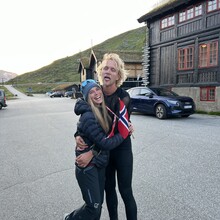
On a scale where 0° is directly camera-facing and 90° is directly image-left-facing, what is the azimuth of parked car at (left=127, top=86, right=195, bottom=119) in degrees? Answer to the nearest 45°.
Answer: approximately 315°

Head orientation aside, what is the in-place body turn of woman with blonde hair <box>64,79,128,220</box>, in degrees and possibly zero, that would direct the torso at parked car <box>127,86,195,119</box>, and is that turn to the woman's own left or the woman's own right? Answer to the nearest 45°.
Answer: approximately 90° to the woman's own left

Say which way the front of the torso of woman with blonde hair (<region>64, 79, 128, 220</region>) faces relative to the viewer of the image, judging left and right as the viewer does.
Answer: facing to the right of the viewer
